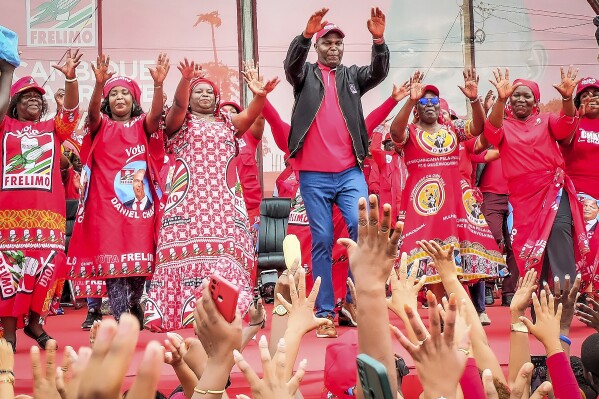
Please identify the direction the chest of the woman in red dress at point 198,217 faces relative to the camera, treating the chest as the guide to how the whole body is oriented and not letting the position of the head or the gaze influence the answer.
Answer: toward the camera

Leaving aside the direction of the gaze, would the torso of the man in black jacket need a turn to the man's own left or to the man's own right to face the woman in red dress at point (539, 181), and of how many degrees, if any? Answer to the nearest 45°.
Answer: approximately 90° to the man's own left

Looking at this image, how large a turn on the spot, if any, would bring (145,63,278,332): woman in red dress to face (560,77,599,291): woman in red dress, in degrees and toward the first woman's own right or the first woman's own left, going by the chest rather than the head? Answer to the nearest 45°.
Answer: approximately 90° to the first woman's own left

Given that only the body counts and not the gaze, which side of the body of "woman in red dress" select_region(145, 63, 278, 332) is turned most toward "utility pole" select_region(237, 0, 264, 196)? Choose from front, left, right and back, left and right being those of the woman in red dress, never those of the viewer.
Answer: back

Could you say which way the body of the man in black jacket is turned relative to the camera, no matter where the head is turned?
toward the camera

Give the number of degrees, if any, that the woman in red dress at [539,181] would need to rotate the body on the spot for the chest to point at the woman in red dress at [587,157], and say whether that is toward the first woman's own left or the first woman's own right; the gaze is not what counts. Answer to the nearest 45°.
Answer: approximately 135° to the first woman's own left

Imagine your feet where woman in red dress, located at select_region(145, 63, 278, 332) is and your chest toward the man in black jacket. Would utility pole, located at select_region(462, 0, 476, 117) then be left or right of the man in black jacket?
left

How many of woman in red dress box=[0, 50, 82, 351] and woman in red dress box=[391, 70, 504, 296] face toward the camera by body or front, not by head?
2

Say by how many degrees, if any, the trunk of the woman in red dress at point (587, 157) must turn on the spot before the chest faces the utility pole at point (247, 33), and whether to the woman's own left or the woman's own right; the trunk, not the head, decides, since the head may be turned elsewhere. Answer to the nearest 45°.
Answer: approximately 135° to the woman's own right

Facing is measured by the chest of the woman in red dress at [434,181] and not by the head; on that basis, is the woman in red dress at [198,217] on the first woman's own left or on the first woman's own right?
on the first woman's own right

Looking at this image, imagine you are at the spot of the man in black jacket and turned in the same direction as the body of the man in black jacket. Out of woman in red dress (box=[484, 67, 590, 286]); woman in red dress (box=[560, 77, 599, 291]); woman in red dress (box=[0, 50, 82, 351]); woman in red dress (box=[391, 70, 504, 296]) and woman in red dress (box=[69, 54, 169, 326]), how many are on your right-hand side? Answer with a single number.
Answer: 2

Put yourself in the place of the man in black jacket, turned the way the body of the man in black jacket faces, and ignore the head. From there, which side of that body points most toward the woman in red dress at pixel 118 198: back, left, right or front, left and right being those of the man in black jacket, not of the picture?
right
